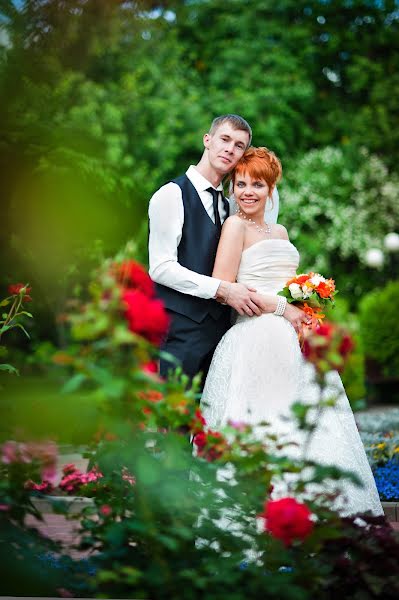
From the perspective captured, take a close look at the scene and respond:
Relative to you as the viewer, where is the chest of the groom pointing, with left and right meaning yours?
facing the viewer and to the right of the viewer

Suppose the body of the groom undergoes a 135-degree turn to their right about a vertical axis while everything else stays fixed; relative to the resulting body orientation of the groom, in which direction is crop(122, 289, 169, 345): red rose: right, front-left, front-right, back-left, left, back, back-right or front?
left

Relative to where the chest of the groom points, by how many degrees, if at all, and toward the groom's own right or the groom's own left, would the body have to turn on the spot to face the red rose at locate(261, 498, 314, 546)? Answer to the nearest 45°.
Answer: approximately 45° to the groom's own right

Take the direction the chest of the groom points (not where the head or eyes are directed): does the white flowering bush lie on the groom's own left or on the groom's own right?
on the groom's own left

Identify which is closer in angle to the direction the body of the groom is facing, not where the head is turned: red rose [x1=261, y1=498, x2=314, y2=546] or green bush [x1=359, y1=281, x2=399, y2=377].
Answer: the red rose

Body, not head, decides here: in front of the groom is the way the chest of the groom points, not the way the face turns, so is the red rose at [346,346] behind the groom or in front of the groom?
in front

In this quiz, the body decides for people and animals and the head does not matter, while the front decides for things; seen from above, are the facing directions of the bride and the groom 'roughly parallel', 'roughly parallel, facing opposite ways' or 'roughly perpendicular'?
roughly parallel

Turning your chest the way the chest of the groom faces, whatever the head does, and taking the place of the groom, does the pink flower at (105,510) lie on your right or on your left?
on your right

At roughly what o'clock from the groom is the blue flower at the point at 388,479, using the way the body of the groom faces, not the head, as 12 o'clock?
The blue flower is roughly at 9 o'clock from the groom.

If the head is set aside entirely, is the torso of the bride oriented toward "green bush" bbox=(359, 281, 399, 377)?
no

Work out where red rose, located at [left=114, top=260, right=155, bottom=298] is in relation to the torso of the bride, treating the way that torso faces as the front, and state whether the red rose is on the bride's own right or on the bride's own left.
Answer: on the bride's own right

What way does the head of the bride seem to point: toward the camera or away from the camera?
toward the camera

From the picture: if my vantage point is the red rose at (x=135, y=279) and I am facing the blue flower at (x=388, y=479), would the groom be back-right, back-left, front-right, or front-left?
front-left

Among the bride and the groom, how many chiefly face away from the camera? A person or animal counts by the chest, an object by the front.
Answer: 0
